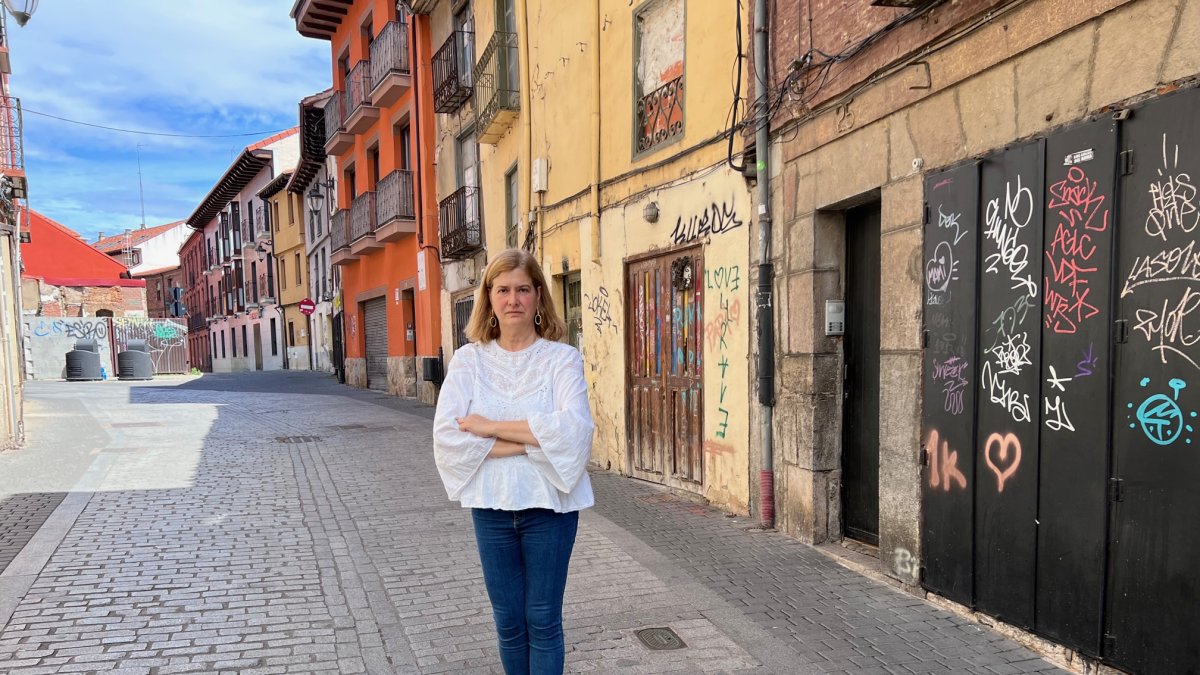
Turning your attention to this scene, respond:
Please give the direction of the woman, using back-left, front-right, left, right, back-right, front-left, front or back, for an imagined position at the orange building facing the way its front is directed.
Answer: front-left

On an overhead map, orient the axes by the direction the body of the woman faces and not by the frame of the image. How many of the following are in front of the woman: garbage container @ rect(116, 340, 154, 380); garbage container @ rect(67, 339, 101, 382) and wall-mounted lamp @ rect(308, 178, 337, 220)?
0

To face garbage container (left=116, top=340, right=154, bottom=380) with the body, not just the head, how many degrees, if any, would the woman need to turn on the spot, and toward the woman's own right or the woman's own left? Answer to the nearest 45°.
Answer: approximately 135° to the woman's own right

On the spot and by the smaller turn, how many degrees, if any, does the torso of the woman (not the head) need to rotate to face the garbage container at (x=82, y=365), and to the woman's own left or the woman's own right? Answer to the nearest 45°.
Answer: approximately 135° to the woman's own right

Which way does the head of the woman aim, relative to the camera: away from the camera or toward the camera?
toward the camera

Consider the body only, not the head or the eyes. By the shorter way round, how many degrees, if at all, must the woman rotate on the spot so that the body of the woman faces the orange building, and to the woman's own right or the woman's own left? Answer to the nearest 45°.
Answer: approximately 180°

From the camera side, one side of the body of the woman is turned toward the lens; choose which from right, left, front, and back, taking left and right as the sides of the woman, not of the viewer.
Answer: front

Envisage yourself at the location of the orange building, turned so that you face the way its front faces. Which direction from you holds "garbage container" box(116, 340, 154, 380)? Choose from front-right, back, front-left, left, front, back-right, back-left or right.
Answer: right
